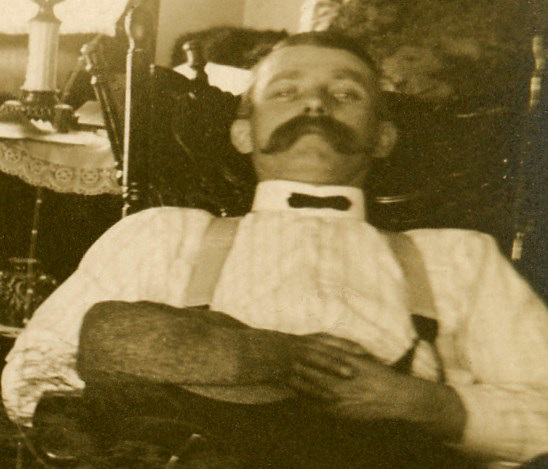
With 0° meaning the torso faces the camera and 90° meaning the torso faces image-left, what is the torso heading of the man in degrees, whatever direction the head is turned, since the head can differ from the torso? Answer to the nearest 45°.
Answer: approximately 0°
